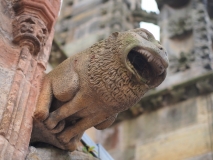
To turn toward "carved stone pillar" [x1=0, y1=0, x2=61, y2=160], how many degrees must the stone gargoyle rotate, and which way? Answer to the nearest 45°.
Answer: approximately 135° to its right

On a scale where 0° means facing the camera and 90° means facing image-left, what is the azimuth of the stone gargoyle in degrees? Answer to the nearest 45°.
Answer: approximately 315°
